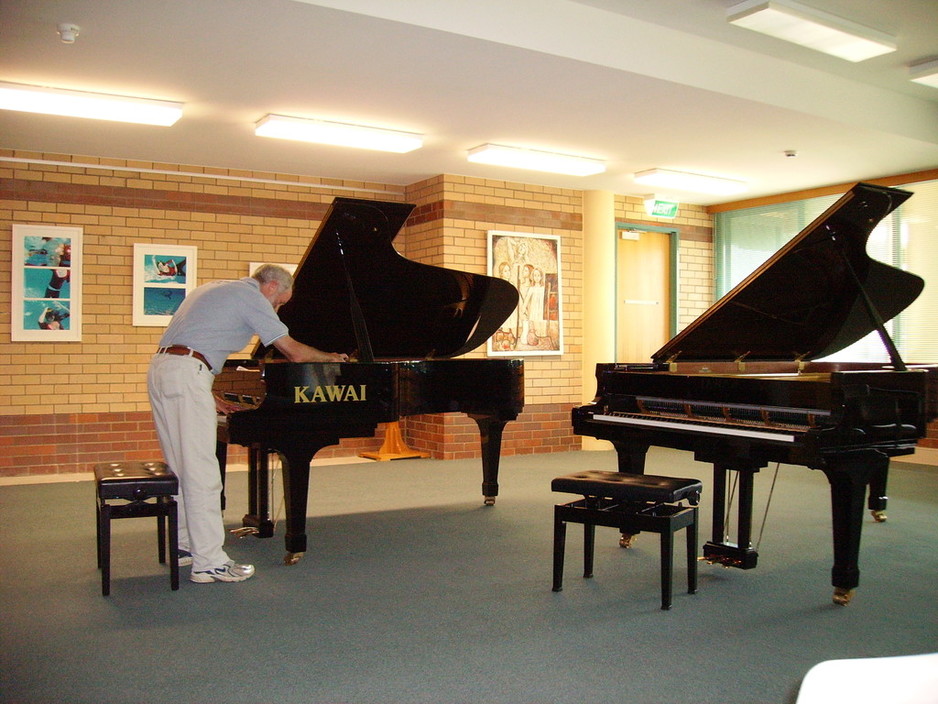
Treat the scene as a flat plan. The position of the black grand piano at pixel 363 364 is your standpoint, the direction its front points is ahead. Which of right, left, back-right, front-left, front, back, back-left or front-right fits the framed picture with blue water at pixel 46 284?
right

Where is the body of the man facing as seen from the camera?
to the viewer's right

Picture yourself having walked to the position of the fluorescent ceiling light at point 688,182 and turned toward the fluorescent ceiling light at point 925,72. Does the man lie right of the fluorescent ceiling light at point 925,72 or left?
right

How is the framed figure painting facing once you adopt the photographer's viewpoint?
facing the viewer

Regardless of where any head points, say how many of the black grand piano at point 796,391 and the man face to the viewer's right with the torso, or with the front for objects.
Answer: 1

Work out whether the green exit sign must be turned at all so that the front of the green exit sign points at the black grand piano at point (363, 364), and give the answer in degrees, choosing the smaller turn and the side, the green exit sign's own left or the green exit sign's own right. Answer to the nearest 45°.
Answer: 0° — it already faces it

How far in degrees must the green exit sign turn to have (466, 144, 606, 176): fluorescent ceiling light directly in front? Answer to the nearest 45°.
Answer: approximately 45° to its right

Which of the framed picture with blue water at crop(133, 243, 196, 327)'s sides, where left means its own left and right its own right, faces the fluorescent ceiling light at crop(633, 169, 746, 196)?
left

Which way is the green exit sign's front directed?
toward the camera

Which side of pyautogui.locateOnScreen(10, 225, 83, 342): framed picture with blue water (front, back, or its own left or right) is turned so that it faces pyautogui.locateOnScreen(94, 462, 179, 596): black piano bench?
front

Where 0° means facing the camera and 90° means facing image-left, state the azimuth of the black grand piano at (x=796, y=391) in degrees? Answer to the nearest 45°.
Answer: approximately 45°

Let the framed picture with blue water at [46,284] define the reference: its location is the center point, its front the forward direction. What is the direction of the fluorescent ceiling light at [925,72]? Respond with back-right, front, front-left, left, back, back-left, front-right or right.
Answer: front-left

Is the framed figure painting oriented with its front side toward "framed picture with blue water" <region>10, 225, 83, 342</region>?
no

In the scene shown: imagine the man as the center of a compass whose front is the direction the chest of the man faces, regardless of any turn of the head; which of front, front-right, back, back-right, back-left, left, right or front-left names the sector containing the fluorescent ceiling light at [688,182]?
front-left

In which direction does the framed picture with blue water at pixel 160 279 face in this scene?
toward the camera

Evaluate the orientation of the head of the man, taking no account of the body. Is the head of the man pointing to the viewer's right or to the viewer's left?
to the viewer's right
